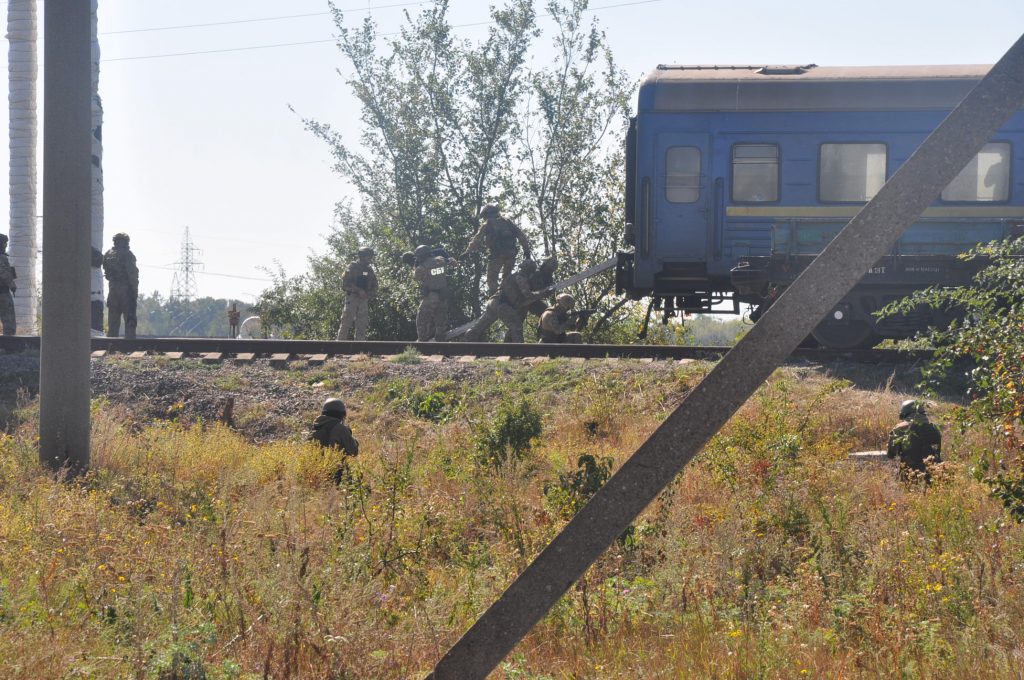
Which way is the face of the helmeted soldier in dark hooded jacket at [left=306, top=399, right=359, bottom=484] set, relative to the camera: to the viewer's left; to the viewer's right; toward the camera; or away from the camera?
away from the camera

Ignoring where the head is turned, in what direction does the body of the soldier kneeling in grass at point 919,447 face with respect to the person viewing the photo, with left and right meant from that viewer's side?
facing away from the viewer

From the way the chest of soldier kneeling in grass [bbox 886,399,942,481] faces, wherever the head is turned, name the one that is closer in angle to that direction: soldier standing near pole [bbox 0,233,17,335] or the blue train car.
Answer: the blue train car

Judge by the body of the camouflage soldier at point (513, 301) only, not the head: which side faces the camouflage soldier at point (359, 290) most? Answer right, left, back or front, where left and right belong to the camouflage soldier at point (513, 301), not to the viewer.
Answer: back

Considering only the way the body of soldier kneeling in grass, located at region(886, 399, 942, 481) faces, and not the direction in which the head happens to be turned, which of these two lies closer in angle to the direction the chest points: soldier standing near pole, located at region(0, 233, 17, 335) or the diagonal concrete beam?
the soldier standing near pole

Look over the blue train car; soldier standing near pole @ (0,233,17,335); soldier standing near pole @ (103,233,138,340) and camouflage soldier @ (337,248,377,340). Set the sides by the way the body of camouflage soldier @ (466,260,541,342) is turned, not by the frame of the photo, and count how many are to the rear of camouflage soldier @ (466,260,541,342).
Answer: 3

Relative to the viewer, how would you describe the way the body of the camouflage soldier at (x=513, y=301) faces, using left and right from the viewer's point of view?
facing to the right of the viewer
